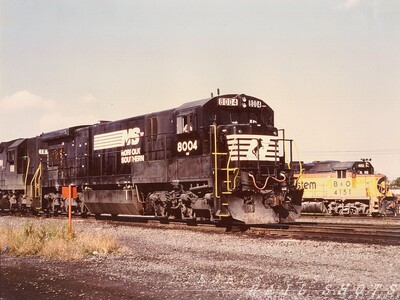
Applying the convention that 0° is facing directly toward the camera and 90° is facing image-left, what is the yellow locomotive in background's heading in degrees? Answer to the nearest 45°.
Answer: approximately 315°

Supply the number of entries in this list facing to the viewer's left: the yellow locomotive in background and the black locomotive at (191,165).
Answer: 0

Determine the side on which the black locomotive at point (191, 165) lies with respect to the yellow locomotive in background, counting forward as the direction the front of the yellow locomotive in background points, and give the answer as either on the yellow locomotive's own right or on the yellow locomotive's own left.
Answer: on the yellow locomotive's own right

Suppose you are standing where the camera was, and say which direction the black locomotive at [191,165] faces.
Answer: facing the viewer and to the right of the viewer

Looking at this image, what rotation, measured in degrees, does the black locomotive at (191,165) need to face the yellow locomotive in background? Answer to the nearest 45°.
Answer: approximately 90° to its left
